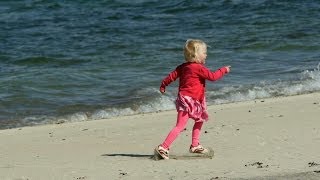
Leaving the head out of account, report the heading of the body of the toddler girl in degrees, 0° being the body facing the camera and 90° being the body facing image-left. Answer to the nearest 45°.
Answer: approximately 225°
